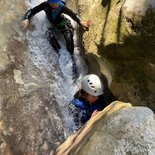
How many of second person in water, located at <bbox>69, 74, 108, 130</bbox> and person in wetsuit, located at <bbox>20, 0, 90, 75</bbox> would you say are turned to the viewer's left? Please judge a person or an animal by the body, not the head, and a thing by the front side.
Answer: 0

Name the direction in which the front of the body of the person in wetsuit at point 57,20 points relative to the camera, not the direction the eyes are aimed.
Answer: toward the camera
